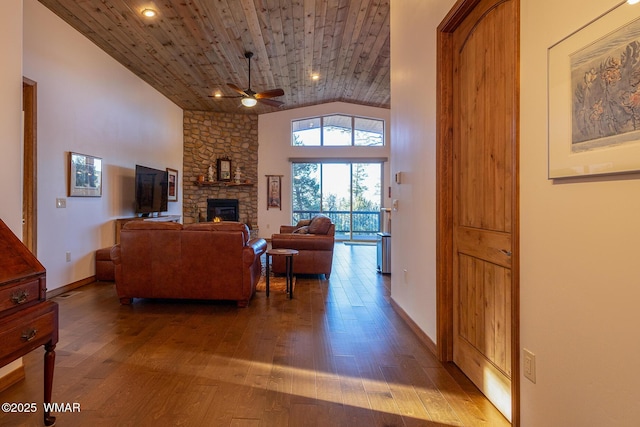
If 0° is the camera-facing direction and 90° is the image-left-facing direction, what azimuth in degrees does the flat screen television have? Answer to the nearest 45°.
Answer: approximately 315°

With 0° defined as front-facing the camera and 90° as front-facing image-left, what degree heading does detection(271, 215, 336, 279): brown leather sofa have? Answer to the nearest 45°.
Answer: approximately 90°

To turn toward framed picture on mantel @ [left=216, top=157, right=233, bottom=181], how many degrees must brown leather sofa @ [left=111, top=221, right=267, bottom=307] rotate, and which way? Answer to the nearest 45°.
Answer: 0° — it already faces it

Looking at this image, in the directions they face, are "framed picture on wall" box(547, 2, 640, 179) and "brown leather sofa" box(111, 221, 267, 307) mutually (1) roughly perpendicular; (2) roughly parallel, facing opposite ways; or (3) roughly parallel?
roughly perpendicular

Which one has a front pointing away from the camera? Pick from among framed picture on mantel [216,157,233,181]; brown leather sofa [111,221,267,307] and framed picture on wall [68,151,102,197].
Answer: the brown leather sofa

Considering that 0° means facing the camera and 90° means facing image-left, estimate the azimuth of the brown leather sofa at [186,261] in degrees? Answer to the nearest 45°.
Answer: approximately 180°

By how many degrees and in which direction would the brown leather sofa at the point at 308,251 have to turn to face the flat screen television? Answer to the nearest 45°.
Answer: approximately 45° to its right

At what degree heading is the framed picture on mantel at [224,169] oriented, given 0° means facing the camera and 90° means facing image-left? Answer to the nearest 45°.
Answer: approximately 315°

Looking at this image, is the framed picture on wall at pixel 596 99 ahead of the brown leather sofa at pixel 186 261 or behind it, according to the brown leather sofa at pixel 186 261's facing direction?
behind

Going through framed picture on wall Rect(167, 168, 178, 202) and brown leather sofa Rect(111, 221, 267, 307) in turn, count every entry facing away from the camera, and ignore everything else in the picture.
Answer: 1

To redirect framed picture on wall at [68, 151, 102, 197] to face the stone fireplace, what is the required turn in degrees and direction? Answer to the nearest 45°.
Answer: approximately 90° to its left

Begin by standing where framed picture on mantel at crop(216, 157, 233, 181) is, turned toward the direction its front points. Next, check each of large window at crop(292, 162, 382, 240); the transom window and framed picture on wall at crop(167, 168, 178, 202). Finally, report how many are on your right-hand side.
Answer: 1
